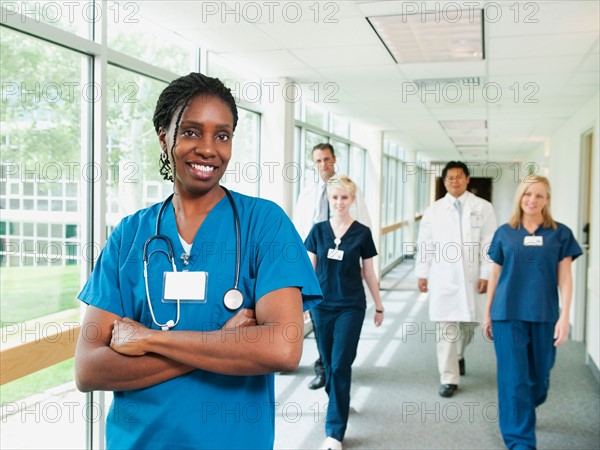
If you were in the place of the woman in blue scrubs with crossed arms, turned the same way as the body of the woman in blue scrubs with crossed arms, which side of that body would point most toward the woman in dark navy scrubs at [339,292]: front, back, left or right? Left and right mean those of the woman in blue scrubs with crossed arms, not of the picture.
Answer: back

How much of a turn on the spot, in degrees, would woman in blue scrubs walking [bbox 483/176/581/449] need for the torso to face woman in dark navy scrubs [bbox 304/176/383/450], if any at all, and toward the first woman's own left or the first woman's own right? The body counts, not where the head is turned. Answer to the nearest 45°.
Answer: approximately 90° to the first woman's own right

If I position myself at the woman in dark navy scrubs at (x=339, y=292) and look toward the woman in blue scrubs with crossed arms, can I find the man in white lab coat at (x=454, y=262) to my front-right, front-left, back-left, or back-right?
back-left

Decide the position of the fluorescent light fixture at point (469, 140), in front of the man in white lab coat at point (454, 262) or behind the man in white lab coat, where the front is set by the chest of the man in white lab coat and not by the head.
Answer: behind

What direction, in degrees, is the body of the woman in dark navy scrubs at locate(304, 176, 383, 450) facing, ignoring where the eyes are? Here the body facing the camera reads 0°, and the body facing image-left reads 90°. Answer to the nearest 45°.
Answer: approximately 0°

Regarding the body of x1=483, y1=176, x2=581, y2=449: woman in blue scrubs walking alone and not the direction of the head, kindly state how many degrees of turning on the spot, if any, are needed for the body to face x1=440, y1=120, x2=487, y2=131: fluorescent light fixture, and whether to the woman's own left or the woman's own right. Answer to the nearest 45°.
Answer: approximately 180°

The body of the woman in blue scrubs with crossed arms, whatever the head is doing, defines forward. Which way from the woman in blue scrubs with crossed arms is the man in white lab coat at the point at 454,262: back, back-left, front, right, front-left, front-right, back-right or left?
back-left

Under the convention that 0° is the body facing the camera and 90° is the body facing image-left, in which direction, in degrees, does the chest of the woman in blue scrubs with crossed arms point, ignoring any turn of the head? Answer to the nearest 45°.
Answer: approximately 0°
